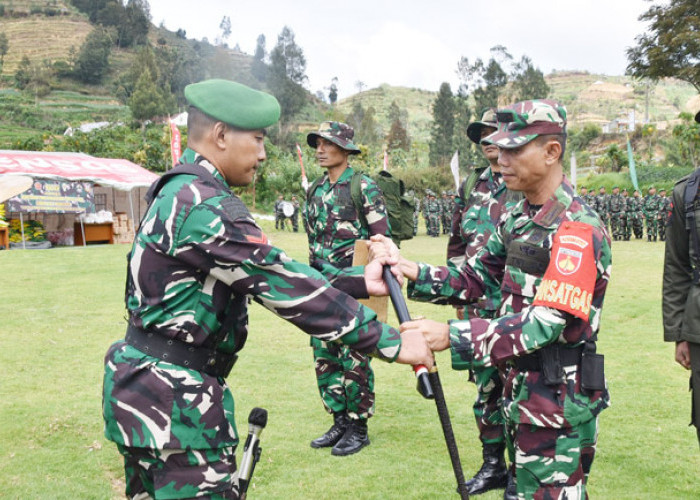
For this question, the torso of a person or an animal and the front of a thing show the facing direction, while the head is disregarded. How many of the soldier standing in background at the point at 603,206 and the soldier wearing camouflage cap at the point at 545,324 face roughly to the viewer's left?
1

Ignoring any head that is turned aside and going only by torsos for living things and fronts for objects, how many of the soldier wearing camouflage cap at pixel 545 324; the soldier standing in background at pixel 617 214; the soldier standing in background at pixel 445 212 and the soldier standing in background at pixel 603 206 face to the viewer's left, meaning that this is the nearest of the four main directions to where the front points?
1

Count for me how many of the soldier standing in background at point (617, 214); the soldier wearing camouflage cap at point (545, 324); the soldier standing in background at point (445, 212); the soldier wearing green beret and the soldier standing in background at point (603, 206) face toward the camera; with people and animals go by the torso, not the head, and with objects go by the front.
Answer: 3

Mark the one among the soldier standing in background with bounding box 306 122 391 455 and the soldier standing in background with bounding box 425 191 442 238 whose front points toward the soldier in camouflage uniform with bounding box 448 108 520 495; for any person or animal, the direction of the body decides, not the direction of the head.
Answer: the soldier standing in background with bounding box 425 191 442 238

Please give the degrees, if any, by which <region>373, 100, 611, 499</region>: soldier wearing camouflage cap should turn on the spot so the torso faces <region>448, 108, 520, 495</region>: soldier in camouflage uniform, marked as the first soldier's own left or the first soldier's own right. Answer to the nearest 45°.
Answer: approximately 90° to the first soldier's own right

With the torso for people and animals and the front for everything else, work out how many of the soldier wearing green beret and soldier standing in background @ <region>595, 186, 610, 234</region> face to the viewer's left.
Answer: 0

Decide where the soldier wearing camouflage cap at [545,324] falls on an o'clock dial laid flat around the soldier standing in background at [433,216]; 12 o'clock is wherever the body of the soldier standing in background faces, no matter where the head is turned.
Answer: The soldier wearing camouflage cap is roughly at 12 o'clock from the soldier standing in background.

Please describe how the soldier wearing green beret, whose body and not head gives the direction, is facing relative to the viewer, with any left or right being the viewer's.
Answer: facing to the right of the viewer

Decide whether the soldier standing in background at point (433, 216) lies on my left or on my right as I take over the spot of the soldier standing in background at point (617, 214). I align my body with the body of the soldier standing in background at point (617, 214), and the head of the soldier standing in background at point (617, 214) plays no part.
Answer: on my right

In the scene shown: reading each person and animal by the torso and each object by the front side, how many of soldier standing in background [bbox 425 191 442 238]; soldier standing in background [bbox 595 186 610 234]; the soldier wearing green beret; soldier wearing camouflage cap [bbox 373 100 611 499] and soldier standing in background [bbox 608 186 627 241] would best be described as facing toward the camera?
3

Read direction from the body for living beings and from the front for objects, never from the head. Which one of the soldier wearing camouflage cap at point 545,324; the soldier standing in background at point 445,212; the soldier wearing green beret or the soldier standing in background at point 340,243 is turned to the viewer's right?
the soldier wearing green beret

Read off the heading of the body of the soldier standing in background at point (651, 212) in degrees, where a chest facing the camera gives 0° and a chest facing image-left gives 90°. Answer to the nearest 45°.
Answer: approximately 0°

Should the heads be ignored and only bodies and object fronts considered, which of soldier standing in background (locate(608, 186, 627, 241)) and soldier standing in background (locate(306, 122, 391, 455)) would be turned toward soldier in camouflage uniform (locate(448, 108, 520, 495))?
soldier standing in background (locate(608, 186, 627, 241))

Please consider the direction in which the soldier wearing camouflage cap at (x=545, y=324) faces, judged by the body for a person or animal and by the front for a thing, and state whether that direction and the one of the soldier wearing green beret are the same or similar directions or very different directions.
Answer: very different directions

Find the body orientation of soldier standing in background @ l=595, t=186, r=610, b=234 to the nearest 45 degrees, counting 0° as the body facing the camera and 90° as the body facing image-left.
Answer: approximately 0°
